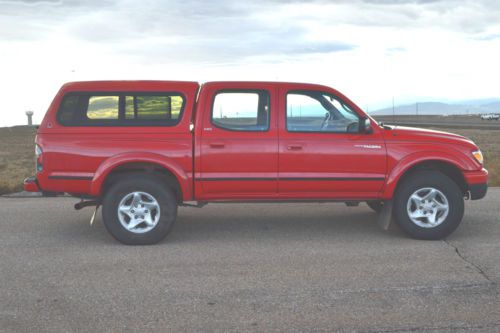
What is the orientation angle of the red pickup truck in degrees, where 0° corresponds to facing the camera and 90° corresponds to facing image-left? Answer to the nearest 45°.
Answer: approximately 270°
